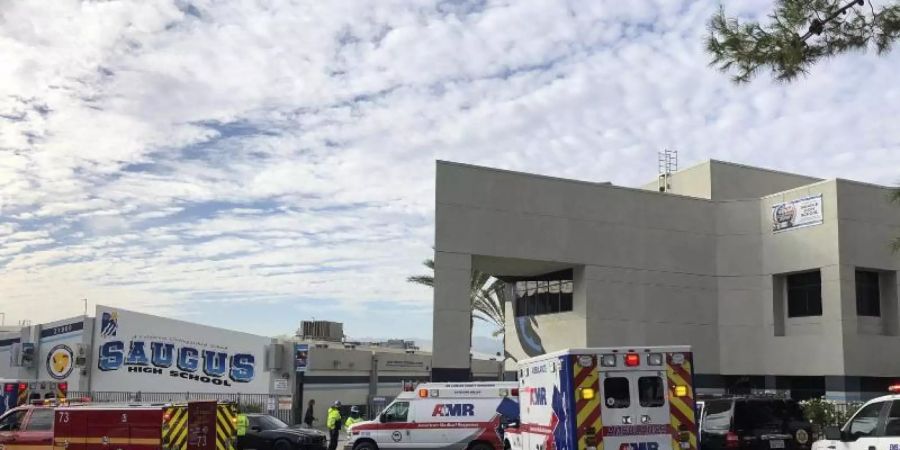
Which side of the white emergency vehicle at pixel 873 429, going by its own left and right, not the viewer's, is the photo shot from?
left

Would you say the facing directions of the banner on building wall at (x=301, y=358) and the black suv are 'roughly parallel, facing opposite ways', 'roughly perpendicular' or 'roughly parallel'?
roughly parallel, facing opposite ways

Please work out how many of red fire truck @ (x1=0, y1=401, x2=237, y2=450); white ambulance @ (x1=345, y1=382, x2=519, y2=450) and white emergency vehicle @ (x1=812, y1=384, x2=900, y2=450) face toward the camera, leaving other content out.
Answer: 0

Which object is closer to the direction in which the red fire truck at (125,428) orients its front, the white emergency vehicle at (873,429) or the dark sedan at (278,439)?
the dark sedan

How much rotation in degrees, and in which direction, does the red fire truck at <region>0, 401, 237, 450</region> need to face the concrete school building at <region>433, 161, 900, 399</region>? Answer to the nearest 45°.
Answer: approximately 90° to its right

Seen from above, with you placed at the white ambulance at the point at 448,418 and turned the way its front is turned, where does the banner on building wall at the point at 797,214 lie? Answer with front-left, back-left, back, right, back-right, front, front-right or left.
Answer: back-right

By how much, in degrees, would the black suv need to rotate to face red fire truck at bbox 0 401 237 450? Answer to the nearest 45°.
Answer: approximately 45° to its left

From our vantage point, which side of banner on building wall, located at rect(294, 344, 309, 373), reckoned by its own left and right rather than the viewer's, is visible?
front

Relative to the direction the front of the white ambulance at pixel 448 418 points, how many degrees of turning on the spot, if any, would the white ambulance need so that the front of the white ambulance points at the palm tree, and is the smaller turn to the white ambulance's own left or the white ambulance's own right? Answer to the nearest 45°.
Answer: approximately 90° to the white ambulance's own right

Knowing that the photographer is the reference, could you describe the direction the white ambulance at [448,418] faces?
facing to the left of the viewer

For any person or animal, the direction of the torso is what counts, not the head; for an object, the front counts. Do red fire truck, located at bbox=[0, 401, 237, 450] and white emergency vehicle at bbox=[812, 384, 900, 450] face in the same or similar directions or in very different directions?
same or similar directions

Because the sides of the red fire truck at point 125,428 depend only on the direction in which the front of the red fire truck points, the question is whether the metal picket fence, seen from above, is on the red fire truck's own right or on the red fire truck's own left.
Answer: on the red fire truck's own right

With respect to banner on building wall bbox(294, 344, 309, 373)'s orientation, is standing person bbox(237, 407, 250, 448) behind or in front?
in front

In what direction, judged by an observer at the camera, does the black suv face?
facing away from the viewer and to the left of the viewer
